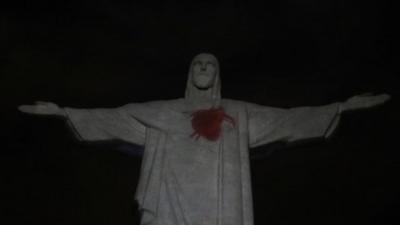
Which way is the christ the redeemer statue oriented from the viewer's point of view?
toward the camera
